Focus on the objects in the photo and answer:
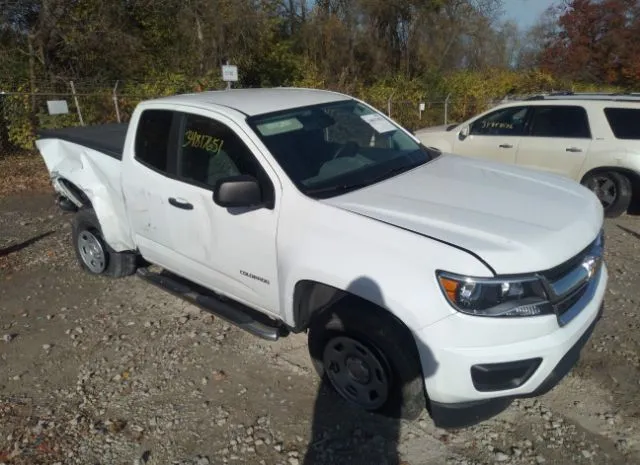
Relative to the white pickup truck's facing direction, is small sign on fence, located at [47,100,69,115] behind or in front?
behind

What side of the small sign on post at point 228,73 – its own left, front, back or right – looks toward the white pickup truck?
front

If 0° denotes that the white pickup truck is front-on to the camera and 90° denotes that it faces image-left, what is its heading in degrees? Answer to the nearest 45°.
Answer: approximately 315°

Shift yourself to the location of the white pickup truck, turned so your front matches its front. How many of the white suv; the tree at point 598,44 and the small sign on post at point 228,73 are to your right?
0

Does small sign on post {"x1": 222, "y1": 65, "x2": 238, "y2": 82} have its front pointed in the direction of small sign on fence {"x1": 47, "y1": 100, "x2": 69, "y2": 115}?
no

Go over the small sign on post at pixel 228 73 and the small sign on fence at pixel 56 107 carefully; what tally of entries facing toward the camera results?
2

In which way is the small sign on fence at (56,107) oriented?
toward the camera

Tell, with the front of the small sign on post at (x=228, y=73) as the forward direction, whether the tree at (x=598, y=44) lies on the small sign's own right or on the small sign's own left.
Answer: on the small sign's own left

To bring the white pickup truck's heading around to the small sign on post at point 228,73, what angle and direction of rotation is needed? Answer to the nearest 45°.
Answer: approximately 135° to its left

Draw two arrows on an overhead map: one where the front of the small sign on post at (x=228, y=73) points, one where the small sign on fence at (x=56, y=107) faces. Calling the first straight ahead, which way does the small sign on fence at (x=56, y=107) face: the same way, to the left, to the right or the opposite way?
the same way

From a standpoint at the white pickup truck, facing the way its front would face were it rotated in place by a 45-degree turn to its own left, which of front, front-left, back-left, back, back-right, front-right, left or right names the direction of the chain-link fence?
back-left

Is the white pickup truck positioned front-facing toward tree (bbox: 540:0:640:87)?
no

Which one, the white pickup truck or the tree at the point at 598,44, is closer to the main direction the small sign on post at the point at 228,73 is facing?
the white pickup truck

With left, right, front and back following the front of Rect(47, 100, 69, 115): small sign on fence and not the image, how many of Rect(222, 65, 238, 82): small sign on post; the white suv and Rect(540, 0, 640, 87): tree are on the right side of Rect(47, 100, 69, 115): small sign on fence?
0
